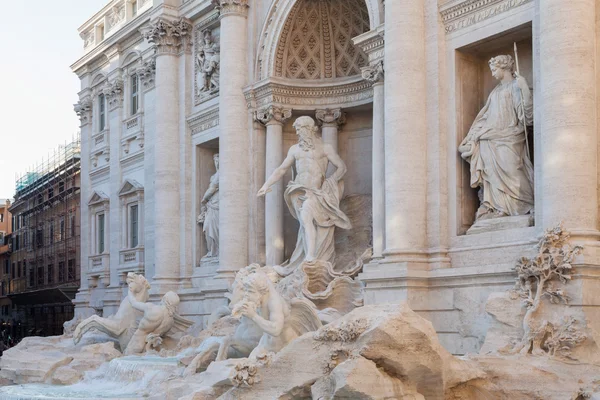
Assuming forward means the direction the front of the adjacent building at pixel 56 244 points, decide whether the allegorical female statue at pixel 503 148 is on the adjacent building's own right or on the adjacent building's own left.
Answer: on the adjacent building's own left

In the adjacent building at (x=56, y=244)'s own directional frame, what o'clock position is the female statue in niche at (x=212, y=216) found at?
The female statue in niche is roughly at 10 o'clock from the adjacent building.

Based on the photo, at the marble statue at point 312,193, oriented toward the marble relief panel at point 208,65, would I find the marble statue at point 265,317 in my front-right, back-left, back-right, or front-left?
back-left

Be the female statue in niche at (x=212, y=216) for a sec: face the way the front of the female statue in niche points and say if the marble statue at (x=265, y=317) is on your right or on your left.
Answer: on your left

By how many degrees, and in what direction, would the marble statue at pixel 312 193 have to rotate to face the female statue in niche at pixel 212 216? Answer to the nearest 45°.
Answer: approximately 90° to its right

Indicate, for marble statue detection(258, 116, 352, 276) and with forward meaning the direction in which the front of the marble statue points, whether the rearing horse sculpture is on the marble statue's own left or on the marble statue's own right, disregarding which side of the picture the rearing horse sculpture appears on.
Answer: on the marble statue's own right

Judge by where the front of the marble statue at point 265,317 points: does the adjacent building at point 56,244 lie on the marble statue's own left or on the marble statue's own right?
on the marble statue's own right

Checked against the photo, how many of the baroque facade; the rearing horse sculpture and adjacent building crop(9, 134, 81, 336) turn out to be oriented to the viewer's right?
0

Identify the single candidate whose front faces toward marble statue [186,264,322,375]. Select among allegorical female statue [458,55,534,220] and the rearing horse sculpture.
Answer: the allegorical female statue

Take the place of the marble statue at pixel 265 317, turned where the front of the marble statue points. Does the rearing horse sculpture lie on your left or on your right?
on your right

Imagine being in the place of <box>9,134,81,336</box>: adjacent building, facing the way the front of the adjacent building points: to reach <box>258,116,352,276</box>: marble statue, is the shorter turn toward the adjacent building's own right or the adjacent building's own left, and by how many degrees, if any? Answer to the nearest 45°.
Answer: approximately 45° to the adjacent building's own left

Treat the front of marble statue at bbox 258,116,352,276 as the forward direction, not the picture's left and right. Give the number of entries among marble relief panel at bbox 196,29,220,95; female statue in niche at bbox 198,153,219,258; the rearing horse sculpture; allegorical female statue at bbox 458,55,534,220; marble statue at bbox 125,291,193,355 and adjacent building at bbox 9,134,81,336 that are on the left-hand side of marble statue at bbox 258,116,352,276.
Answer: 1

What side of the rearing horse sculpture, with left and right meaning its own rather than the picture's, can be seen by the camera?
left

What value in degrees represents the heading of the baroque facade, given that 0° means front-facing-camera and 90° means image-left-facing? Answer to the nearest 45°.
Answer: approximately 45°

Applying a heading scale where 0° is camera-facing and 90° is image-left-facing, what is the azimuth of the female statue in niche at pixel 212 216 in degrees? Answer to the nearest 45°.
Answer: approximately 45°

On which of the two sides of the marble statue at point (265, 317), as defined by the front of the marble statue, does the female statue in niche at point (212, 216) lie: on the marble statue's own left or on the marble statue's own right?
on the marble statue's own right

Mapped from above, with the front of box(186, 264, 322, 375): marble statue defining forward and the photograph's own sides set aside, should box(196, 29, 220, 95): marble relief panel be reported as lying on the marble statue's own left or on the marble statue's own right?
on the marble statue's own right
